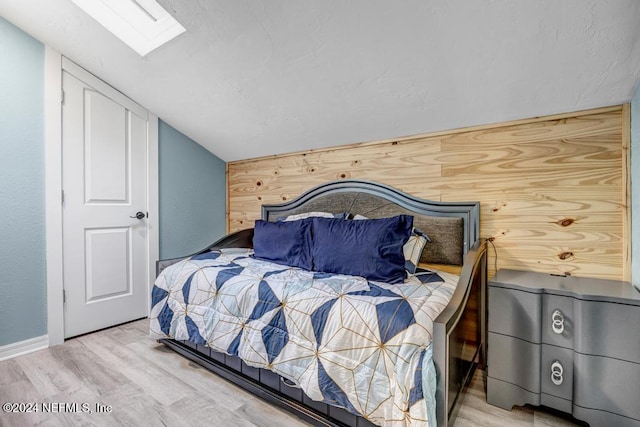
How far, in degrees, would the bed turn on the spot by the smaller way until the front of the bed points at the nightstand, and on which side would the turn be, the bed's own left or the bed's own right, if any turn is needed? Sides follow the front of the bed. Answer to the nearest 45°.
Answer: approximately 135° to the bed's own left

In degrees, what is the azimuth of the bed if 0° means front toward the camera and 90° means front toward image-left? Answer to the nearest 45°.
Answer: approximately 45°

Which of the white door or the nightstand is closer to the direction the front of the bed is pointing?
the white door

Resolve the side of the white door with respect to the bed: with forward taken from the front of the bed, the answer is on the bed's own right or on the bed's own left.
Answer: on the bed's own right
